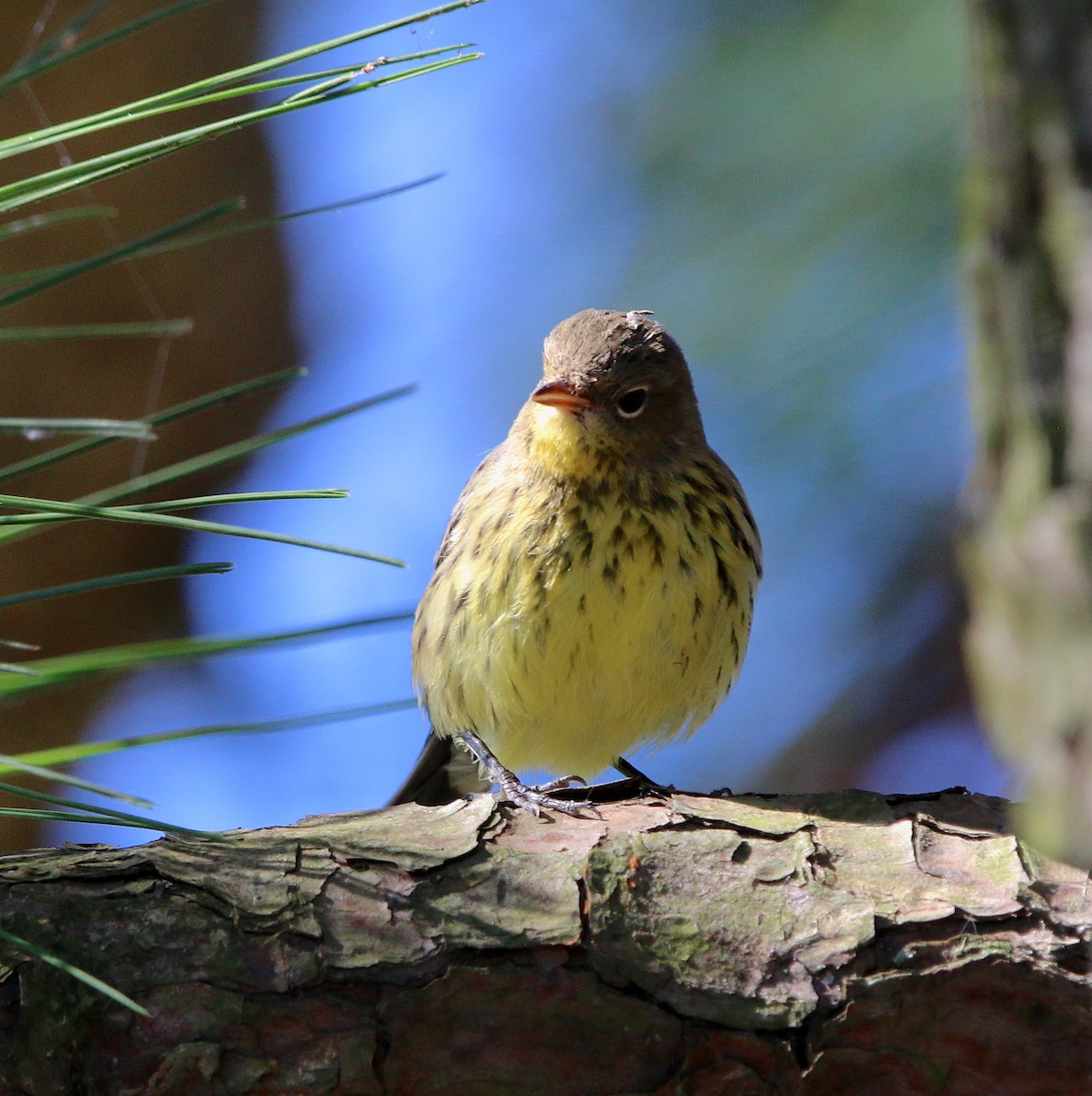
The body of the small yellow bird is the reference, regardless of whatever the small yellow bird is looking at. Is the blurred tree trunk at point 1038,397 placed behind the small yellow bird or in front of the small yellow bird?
behind

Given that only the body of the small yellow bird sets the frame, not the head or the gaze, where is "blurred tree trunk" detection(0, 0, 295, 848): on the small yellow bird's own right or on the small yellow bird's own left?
on the small yellow bird's own right

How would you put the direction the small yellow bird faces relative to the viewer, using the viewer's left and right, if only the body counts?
facing the viewer
